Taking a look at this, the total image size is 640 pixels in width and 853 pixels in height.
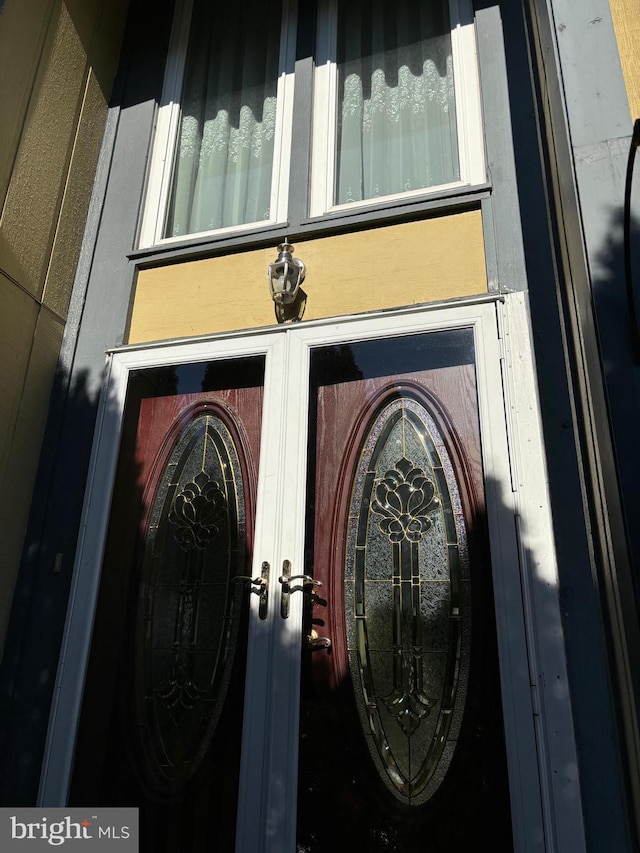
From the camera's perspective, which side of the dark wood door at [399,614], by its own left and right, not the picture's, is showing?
front

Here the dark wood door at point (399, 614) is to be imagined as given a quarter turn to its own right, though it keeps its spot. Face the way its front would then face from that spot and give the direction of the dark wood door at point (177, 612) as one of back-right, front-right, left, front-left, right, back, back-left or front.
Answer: front
